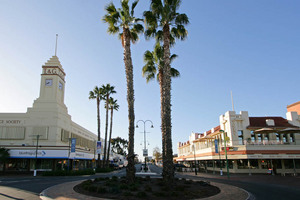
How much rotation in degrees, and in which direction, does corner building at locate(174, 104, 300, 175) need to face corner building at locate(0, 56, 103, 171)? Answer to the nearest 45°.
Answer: approximately 45° to its right

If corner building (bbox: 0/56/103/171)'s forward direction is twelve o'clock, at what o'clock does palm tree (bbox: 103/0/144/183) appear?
The palm tree is roughly at 1 o'clock from the corner building.

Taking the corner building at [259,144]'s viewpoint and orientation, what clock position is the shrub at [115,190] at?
The shrub is roughly at 11 o'clock from the corner building.

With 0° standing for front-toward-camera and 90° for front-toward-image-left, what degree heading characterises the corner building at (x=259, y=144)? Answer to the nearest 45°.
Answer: approximately 45°
